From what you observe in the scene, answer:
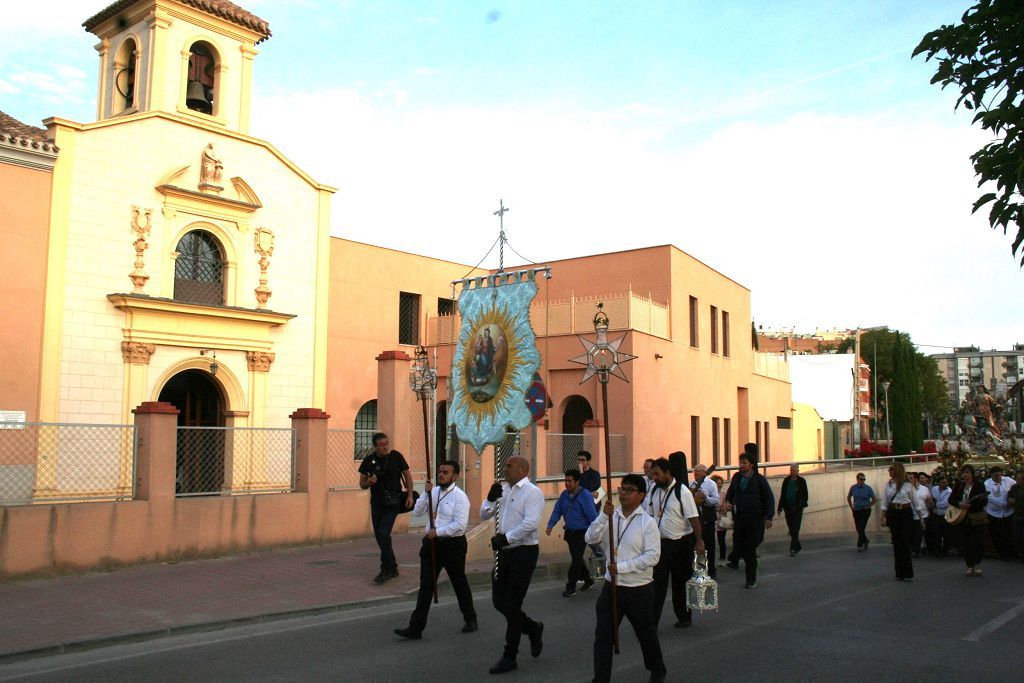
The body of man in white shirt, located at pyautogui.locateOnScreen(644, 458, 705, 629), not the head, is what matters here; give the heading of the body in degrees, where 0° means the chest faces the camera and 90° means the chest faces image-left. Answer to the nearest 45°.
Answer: approximately 45°

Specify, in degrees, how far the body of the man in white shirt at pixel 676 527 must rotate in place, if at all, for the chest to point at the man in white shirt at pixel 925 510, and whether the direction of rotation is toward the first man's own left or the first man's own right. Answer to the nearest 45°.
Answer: approximately 180°

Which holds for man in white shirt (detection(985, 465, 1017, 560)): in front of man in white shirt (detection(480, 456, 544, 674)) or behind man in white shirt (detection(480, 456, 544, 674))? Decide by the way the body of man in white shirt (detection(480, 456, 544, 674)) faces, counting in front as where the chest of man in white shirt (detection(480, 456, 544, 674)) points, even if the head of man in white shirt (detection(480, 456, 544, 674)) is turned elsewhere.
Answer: behind

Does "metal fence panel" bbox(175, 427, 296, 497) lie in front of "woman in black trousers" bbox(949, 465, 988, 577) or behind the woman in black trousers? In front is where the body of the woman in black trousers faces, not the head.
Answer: in front

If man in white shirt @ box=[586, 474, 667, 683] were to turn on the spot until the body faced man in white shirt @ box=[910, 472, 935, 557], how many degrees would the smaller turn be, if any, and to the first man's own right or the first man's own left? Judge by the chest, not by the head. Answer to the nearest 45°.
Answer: approximately 180°

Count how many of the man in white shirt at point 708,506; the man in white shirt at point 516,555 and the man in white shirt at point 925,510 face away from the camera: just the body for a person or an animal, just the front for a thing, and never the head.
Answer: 0

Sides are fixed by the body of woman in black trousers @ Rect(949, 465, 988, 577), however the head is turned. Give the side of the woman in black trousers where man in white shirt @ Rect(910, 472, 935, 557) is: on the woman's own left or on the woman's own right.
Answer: on the woman's own right

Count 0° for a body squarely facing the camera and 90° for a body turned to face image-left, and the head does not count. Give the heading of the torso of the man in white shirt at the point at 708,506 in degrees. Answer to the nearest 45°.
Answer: approximately 45°

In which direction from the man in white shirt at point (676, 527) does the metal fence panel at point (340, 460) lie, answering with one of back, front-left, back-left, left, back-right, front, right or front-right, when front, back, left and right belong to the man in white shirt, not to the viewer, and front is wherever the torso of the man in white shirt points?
right

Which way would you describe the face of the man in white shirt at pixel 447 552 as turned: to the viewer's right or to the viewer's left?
to the viewer's left

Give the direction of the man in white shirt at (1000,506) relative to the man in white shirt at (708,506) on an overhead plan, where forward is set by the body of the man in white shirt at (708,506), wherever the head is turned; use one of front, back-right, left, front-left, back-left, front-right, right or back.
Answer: back

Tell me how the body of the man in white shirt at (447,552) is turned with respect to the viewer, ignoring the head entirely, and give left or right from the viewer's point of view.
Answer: facing the viewer and to the left of the viewer

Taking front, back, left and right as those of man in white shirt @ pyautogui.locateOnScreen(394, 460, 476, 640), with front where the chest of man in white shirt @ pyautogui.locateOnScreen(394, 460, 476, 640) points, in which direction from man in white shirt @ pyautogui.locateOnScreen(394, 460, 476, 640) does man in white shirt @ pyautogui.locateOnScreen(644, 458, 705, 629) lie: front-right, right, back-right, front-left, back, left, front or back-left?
back-left
